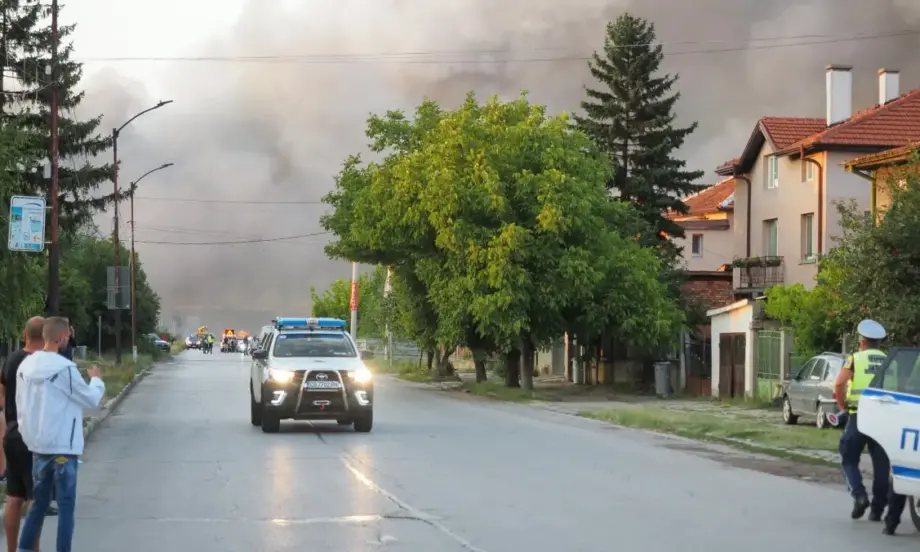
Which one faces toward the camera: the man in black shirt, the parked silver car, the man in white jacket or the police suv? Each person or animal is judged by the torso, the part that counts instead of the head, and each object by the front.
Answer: the police suv

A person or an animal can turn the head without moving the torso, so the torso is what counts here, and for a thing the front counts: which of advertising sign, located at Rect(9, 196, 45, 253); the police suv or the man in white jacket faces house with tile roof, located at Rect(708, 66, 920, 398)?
the man in white jacket

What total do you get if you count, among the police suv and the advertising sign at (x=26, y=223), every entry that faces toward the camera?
2

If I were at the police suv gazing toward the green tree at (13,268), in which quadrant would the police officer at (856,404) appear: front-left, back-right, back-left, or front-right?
back-left

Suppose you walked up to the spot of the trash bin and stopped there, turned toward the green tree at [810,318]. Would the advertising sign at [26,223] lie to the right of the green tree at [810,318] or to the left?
right

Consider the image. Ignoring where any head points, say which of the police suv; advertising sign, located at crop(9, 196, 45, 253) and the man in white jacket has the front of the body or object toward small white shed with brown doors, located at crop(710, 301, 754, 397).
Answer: the man in white jacket

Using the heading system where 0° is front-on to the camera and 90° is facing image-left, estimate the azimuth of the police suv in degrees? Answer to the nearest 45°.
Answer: approximately 0°

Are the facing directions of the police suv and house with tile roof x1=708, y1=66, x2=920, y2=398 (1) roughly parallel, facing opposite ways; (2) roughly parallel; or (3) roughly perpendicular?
roughly perpendicular

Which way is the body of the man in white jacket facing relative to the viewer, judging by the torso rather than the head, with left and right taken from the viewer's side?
facing away from the viewer and to the right of the viewer

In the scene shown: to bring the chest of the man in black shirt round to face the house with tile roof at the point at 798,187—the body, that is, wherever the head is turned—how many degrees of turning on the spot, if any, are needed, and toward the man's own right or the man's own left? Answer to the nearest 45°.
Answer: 0° — they already face it

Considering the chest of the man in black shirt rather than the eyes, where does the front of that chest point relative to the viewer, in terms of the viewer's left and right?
facing away from the viewer and to the right of the viewer
